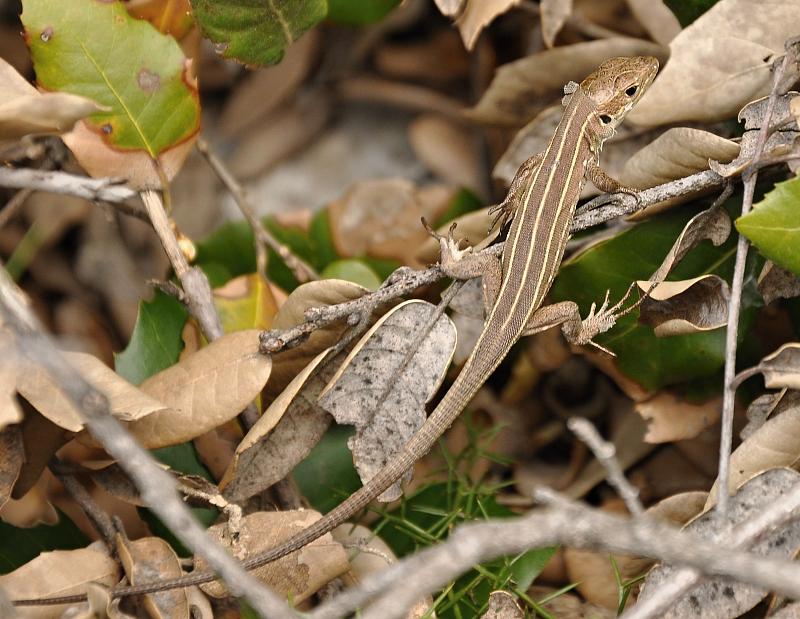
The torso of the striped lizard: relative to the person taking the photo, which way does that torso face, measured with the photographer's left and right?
facing away from the viewer and to the right of the viewer

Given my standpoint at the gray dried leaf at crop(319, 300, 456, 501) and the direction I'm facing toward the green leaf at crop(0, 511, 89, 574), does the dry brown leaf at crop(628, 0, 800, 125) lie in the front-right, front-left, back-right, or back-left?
back-right

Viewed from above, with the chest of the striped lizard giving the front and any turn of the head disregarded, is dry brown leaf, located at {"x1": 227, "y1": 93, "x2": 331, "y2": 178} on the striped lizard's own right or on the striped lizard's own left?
on the striped lizard's own left

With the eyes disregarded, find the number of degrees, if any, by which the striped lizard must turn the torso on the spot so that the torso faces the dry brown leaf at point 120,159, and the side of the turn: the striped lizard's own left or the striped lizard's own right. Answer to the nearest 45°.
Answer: approximately 135° to the striped lizard's own left

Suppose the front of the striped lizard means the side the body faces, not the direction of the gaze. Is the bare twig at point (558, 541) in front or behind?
behind

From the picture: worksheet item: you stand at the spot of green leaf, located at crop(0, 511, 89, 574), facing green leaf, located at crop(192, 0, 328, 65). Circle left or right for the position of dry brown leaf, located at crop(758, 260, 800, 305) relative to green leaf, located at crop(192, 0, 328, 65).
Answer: right

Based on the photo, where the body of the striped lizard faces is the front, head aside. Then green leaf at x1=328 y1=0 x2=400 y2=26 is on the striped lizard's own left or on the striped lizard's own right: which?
on the striped lizard's own left

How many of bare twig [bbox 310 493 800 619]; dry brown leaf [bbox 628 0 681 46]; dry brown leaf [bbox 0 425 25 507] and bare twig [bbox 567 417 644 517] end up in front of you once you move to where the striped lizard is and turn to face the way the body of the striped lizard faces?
1
